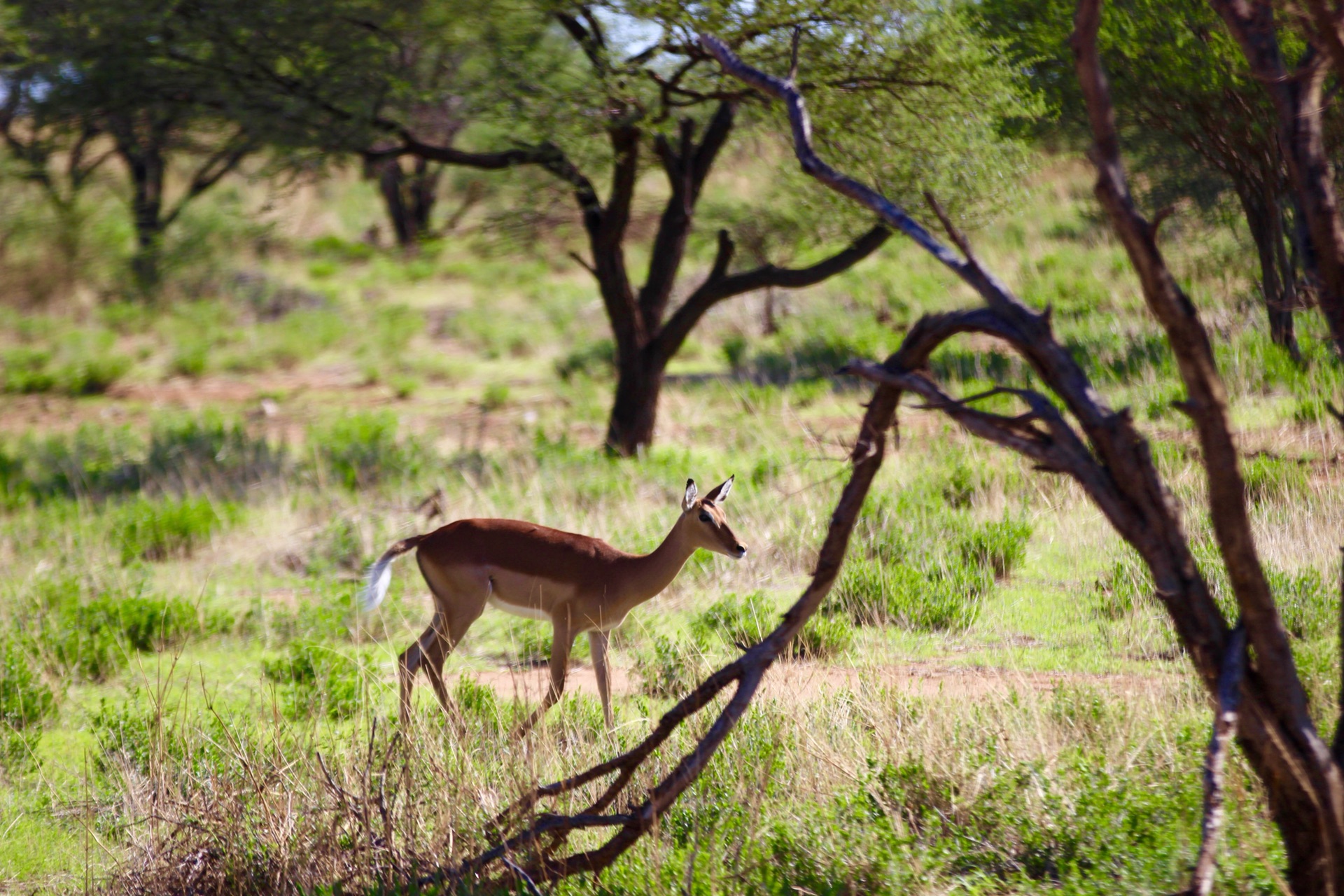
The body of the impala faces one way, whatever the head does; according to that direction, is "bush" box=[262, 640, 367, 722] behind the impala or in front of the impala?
behind

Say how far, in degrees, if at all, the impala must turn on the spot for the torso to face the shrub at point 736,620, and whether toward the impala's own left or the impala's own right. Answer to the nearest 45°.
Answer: approximately 45° to the impala's own left

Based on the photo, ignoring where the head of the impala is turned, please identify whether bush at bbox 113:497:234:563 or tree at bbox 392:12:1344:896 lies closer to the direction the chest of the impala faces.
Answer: the tree

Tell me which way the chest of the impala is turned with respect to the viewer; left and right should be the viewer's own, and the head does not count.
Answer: facing to the right of the viewer

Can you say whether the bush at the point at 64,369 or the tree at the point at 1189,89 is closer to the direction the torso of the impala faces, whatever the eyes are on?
the tree

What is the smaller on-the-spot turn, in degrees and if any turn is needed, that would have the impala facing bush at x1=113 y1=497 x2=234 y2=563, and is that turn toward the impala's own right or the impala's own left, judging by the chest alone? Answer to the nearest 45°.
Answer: approximately 135° to the impala's own left

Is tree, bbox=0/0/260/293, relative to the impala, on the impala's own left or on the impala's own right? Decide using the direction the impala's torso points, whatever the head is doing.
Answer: on the impala's own left

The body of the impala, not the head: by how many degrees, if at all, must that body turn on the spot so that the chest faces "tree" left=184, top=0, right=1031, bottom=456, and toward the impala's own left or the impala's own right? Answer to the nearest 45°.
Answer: approximately 90° to the impala's own left

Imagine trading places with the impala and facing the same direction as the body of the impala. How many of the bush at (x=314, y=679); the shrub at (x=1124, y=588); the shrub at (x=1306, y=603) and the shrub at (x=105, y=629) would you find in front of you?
2

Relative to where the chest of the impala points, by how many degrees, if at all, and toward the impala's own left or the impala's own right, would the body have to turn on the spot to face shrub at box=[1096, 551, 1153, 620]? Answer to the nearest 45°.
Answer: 0° — it already faces it

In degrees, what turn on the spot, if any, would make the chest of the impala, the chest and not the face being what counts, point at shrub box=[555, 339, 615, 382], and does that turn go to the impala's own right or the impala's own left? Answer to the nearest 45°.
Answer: approximately 90° to the impala's own left
